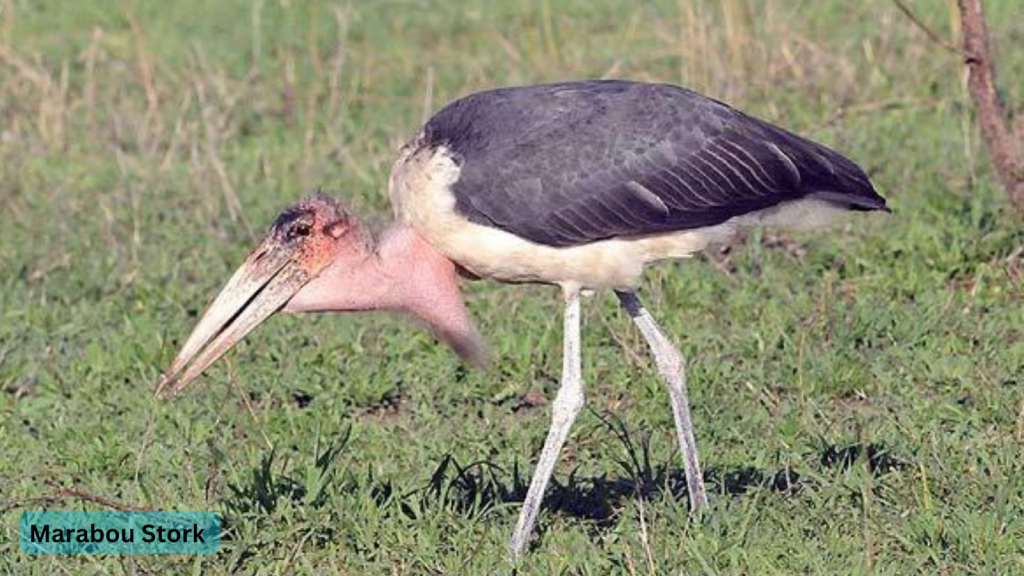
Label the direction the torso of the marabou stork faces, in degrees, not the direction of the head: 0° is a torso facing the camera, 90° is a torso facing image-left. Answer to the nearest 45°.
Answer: approximately 90°

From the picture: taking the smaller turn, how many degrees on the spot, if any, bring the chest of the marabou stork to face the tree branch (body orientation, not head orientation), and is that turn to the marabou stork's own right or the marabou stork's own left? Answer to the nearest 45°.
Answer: approximately 135° to the marabou stork's own right
